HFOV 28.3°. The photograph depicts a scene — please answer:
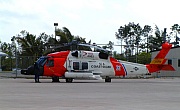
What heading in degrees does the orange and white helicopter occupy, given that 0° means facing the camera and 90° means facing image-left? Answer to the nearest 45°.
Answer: approximately 90°
